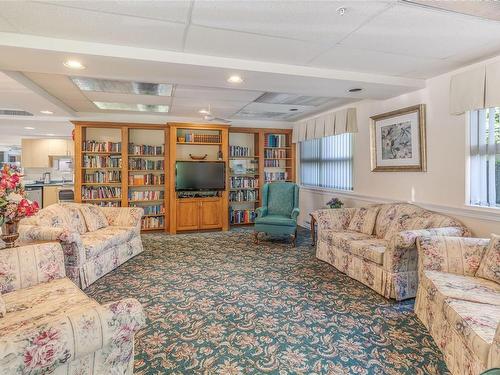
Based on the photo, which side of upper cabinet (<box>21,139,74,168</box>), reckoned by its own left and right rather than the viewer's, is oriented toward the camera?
front

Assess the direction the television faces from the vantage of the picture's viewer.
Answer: facing the viewer

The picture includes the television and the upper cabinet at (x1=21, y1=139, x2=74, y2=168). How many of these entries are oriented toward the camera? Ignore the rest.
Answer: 2

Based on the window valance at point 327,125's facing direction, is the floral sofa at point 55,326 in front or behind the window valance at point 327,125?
in front

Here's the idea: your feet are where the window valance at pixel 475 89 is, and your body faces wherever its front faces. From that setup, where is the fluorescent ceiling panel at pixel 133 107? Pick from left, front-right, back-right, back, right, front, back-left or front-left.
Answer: front-right

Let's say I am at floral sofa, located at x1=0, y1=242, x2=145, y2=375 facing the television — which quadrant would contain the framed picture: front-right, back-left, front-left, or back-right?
front-right

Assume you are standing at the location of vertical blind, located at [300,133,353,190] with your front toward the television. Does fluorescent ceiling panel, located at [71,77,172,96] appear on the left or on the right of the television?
left

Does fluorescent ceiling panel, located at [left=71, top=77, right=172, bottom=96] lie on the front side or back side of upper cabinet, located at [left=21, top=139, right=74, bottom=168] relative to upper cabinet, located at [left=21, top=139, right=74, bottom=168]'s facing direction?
on the front side

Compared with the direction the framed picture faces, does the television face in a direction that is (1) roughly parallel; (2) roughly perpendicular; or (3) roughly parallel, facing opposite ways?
roughly perpendicular

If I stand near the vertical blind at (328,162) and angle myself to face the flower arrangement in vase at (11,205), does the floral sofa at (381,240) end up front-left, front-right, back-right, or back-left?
front-left

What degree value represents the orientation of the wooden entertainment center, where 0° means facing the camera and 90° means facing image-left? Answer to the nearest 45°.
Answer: approximately 0°

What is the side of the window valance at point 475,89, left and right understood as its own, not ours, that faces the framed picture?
right

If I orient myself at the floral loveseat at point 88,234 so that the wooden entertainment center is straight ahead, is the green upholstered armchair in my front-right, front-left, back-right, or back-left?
front-right

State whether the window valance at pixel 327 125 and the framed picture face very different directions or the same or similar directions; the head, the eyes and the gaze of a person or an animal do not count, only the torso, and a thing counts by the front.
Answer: same or similar directions

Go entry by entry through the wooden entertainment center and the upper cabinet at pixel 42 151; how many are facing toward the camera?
2

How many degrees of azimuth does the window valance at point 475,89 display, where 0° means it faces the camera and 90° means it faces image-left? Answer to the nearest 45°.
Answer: approximately 45°

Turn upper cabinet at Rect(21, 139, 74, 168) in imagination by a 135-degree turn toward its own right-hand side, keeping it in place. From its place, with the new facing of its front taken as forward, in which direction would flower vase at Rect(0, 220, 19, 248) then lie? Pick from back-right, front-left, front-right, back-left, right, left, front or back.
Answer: back-left

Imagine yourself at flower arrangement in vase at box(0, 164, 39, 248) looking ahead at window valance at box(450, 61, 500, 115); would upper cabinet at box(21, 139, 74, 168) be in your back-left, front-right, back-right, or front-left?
back-left
